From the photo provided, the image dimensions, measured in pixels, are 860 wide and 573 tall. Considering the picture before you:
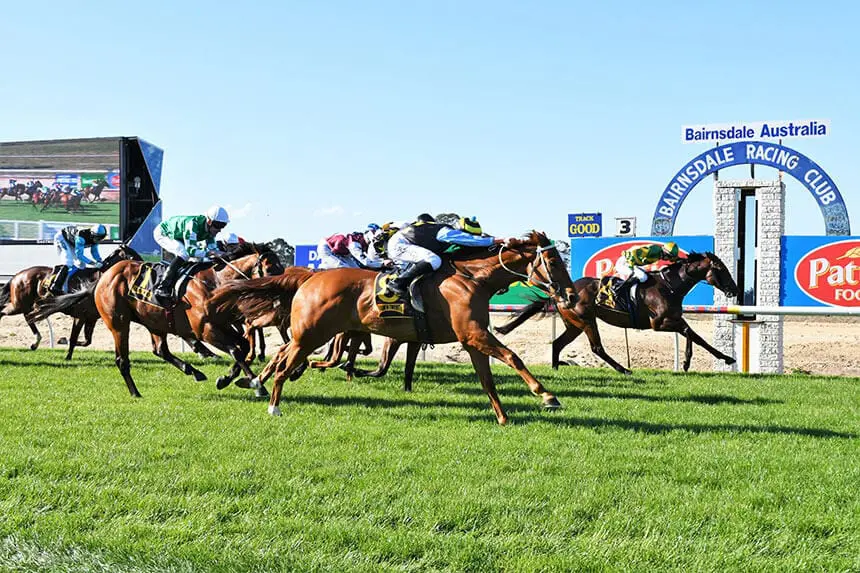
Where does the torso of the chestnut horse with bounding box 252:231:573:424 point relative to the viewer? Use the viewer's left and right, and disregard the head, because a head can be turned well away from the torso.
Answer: facing to the right of the viewer

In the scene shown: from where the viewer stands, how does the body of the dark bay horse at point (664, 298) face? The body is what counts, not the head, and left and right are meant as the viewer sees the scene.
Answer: facing to the right of the viewer

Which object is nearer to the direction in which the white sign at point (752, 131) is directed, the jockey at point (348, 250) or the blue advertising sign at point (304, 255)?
the jockey

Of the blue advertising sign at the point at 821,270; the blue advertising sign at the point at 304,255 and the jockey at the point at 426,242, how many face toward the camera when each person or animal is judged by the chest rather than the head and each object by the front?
2

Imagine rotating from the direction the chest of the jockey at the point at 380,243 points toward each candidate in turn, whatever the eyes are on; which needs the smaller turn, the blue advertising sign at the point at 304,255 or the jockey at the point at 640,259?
the jockey

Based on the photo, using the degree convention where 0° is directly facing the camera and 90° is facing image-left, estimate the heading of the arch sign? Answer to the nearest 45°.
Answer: approximately 0°

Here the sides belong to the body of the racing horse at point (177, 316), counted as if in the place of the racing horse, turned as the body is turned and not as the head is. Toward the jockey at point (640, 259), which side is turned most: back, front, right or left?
front

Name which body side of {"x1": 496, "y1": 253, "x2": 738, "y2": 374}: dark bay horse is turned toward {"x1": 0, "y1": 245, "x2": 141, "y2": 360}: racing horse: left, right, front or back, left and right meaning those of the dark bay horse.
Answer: back

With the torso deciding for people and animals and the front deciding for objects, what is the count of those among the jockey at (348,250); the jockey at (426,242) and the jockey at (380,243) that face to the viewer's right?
3

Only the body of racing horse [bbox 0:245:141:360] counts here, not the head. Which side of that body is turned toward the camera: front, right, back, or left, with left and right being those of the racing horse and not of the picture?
right

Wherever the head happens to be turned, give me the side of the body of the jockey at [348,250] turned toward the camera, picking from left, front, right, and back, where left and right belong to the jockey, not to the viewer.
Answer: right
